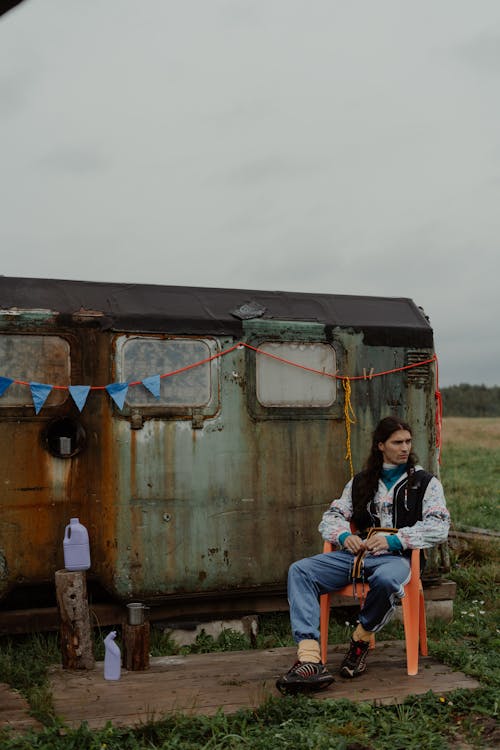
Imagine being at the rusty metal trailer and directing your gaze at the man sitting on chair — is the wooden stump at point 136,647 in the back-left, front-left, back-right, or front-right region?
front-right

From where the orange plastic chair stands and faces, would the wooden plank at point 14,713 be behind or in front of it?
in front

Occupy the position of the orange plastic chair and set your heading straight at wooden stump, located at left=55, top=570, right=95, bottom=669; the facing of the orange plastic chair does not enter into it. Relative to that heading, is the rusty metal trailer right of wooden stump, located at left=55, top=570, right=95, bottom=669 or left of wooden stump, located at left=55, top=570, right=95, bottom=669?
right

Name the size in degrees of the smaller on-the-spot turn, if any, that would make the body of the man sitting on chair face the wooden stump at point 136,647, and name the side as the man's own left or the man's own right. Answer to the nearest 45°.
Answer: approximately 45° to the man's own right

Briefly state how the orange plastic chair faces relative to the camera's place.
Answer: facing the viewer and to the left of the viewer

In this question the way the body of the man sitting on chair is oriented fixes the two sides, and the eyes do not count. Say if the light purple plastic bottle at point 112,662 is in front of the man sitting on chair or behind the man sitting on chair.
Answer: in front

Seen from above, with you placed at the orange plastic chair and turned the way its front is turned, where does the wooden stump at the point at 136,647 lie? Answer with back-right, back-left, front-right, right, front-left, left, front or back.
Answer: front-right

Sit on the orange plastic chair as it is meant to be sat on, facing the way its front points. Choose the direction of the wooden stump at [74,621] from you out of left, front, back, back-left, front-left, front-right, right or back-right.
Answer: front-right
